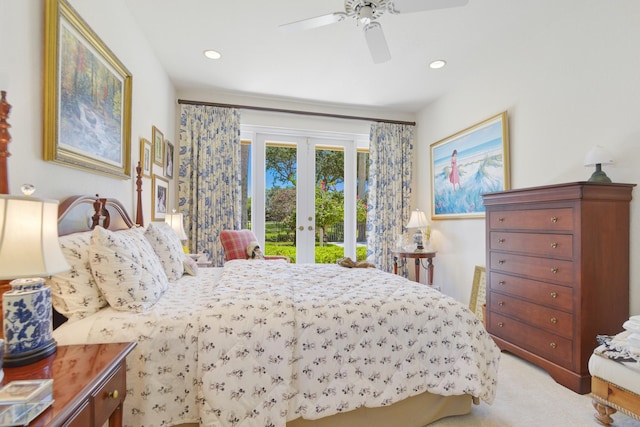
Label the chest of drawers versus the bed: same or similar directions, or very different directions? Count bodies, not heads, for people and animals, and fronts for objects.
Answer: very different directions

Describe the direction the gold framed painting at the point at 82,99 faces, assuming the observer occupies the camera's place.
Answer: facing the viewer and to the right of the viewer

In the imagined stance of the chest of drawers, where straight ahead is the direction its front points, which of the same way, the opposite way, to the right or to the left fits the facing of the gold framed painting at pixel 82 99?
the opposite way

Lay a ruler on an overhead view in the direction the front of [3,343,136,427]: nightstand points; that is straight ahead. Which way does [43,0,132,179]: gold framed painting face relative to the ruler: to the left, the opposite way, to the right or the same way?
the same way

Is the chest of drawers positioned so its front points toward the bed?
yes

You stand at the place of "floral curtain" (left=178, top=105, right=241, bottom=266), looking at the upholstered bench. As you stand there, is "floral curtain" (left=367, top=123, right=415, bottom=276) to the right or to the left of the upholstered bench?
left

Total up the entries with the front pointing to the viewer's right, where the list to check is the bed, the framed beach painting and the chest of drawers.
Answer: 1

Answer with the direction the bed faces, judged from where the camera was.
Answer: facing to the right of the viewer

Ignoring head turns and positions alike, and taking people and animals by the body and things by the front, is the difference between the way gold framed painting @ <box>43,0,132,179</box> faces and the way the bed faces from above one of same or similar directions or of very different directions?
same or similar directions

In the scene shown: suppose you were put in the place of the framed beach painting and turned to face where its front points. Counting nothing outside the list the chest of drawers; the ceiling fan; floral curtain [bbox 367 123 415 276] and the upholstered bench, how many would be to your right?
1

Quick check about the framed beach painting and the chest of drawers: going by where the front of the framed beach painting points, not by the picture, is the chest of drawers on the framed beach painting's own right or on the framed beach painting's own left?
on the framed beach painting's own left

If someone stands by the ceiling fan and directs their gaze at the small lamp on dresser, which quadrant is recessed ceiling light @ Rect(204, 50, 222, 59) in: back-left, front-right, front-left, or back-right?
back-left

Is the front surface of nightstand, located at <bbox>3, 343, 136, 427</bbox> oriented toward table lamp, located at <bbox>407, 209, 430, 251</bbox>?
no

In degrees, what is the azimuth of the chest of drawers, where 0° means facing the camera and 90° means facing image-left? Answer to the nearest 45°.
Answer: approximately 45°

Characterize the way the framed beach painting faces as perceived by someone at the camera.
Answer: facing the viewer and to the left of the viewer

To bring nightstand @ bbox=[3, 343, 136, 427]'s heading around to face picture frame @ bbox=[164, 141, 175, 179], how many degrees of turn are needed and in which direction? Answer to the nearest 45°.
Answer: approximately 135° to its left

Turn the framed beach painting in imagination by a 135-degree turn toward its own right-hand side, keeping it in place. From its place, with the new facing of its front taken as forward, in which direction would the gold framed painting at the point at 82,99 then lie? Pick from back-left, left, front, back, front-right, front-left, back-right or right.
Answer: back-left
